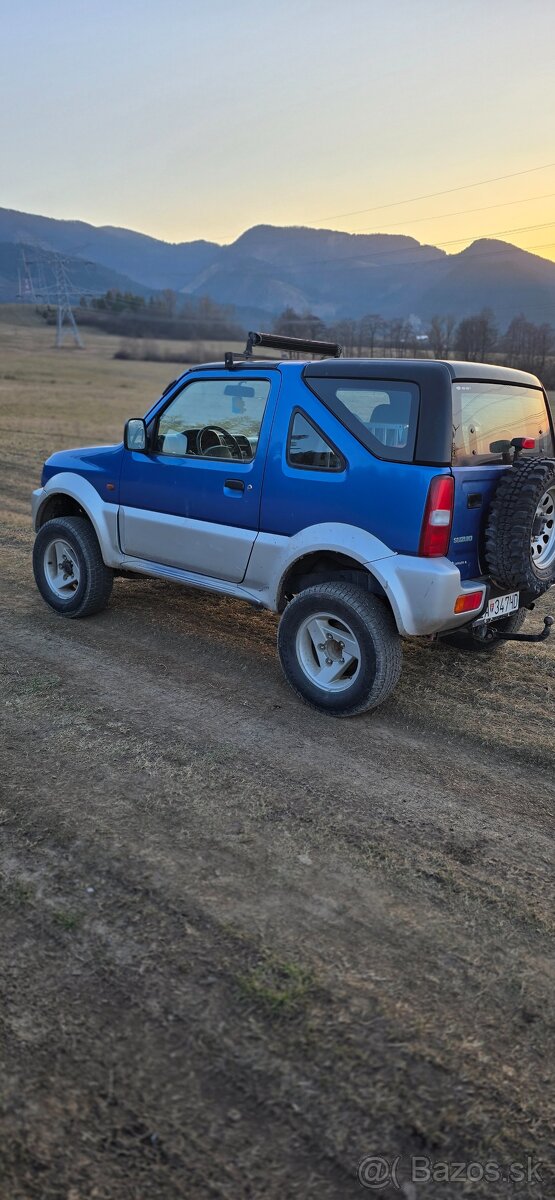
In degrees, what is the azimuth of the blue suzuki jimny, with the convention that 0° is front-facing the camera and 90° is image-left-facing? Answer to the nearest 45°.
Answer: approximately 135°
